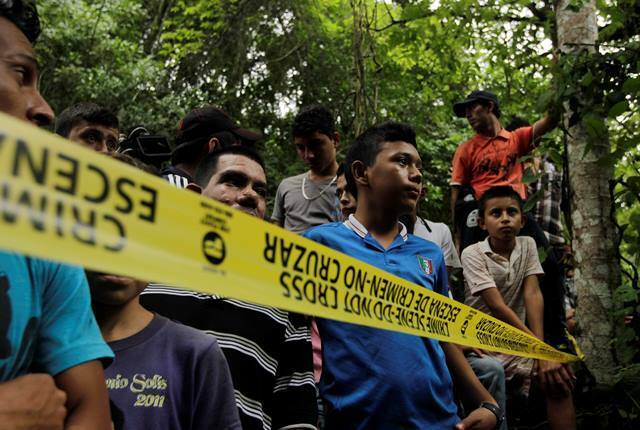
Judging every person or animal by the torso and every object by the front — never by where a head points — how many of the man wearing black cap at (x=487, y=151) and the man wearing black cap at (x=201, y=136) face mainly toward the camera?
1

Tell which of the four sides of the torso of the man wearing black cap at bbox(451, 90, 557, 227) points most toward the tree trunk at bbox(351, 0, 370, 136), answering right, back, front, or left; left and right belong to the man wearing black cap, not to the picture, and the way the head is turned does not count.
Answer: right

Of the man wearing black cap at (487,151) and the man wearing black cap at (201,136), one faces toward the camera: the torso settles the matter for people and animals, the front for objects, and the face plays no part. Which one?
the man wearing black cap at (487,151)

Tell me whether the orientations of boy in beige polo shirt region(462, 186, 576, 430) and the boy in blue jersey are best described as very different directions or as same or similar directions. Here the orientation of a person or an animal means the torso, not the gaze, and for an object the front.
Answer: same or similar directions

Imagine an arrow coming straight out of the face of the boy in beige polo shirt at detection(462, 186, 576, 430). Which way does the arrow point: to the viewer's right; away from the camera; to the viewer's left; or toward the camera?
toward the camera

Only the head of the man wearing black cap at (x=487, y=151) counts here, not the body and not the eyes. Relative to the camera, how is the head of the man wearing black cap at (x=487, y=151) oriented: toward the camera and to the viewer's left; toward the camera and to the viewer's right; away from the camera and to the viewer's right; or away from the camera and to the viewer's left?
toward the camera and to the viewer's left

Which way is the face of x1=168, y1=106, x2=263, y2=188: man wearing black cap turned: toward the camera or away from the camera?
away from the camera

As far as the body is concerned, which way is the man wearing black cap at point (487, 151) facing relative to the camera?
toward the camera

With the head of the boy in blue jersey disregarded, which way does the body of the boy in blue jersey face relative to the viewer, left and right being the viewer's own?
facing the viewer and to the right of the viewer
